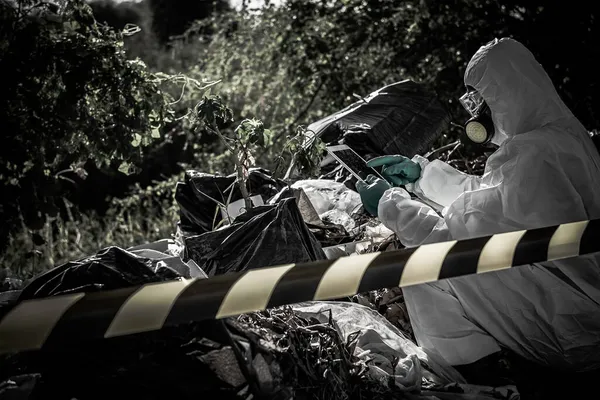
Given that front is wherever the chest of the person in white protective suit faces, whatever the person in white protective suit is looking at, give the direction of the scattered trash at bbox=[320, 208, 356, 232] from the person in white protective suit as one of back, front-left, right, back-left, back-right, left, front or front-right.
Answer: front-right

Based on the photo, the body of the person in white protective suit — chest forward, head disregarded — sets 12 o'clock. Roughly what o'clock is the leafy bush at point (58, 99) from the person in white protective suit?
The leafy bush is roughly at 1 o'clock from the person in white protective suit.

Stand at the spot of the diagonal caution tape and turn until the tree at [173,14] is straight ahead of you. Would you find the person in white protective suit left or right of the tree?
right

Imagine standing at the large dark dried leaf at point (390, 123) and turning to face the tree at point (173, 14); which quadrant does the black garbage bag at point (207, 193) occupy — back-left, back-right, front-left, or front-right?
back-left

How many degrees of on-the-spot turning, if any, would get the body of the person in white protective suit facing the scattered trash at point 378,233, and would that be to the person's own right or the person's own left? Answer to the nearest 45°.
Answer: approximately 45° to the person's own right

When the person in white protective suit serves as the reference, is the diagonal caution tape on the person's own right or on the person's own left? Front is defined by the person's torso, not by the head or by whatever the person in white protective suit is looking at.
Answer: on the person's own left

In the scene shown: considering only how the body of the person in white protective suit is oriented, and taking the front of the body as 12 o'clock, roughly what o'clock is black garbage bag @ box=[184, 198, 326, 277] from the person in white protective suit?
The black garbage bag is roughly at 12 o'clock from the person in white protective suit.

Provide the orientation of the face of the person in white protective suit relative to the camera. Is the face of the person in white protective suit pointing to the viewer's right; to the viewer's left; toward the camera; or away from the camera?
to the viewer's left

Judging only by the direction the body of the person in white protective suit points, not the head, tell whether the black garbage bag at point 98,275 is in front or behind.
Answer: in front

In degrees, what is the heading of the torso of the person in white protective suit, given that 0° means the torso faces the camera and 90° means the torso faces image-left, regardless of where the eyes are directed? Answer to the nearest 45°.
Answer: approximately 90°
